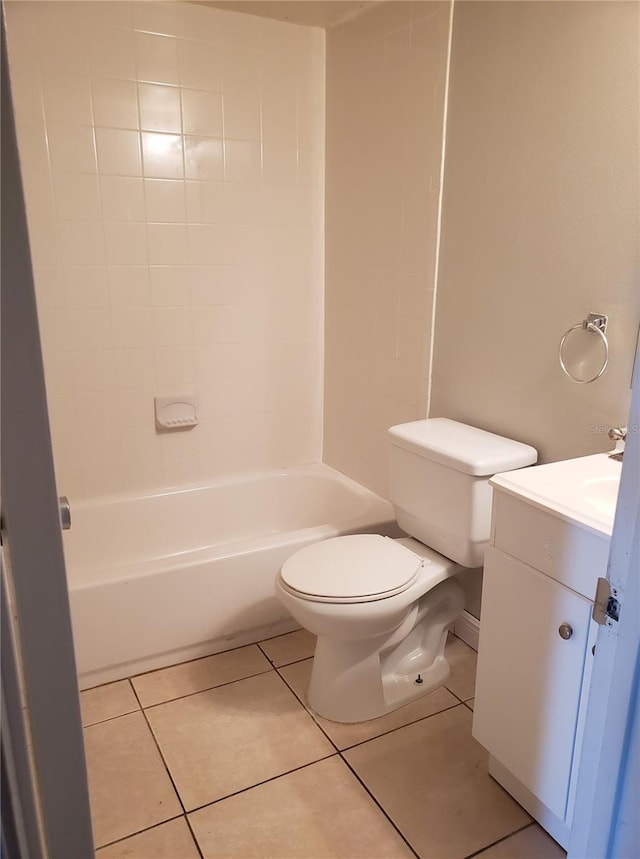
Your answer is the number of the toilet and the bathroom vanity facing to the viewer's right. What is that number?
0

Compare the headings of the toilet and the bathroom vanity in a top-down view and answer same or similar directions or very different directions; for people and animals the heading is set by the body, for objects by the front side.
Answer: same or similar directions

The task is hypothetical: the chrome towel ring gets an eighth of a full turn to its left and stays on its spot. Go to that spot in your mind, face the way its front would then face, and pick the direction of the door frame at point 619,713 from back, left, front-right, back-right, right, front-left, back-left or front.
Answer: front

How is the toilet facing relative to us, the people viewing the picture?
facing the viewer and to the left of the viewer

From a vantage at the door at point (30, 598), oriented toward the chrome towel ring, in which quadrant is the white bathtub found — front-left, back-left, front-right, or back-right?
front-left

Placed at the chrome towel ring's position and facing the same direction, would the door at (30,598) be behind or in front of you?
in front

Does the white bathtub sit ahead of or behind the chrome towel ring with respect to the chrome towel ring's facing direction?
ahead

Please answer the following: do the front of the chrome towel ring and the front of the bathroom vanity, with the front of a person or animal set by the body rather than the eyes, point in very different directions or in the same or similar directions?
same or similar directions

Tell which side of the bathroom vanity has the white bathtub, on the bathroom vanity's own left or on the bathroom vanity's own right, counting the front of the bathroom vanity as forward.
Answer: on the bathroom vanity's own right

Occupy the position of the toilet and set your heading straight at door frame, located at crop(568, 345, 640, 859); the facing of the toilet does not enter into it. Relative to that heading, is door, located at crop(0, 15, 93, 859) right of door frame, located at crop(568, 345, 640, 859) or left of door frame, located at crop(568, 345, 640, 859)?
right

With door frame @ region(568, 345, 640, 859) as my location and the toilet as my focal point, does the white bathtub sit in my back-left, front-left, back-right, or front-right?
front-left

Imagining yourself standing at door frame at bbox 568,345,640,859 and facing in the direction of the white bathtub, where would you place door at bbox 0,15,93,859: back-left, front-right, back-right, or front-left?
front-left

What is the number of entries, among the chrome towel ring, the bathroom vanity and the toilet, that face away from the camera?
0

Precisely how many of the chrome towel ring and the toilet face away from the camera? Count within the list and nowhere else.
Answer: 0

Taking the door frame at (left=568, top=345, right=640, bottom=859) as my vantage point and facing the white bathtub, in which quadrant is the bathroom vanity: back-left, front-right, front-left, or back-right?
front-right
